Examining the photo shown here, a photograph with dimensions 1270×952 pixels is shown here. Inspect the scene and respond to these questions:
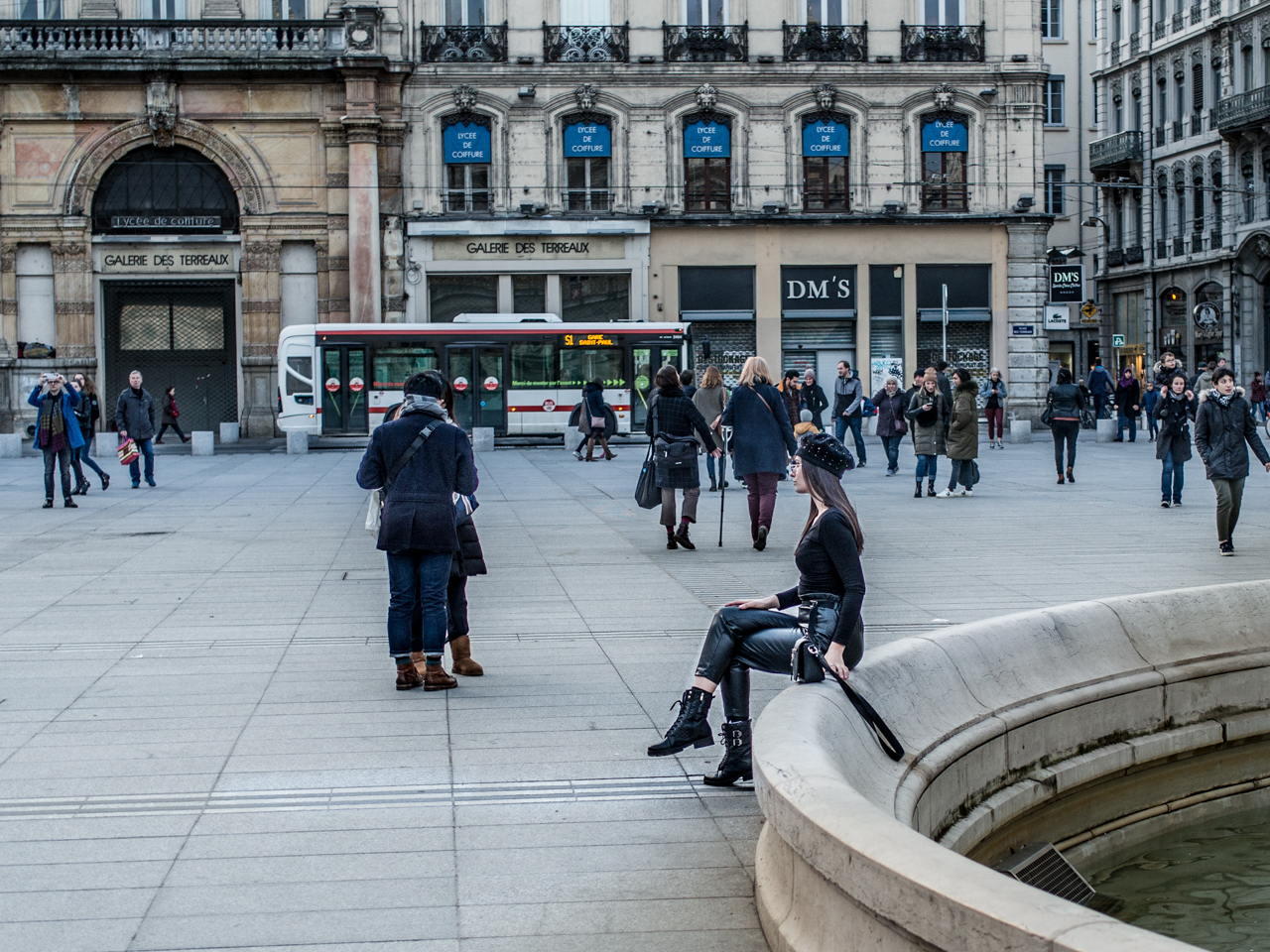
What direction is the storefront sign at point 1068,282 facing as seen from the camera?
toward the camera

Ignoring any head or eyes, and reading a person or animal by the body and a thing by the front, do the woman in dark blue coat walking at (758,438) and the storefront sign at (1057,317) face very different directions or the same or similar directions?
very different directions

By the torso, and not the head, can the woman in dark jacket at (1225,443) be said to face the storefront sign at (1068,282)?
no

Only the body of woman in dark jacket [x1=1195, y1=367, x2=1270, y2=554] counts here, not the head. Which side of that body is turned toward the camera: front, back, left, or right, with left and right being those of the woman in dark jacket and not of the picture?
front

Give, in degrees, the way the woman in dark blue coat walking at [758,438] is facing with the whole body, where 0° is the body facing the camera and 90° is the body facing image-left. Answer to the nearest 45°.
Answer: approximately 180°

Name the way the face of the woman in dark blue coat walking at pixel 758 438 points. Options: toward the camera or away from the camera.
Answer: away from the camera

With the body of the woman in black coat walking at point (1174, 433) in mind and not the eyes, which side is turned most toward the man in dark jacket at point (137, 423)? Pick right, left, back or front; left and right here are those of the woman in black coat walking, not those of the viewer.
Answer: right

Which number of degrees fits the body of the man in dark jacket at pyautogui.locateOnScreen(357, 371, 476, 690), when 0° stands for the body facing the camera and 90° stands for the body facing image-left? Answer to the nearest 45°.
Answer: approximately 180°

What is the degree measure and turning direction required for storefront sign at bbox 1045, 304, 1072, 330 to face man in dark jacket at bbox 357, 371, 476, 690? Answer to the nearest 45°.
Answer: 0° — it already faces them

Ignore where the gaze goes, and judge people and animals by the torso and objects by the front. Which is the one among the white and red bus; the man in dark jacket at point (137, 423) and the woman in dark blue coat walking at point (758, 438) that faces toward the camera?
the man in dark jacket

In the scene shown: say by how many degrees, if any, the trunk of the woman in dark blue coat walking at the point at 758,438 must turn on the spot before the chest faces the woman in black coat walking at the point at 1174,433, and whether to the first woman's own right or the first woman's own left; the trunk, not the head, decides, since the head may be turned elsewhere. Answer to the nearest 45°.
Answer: approximately 45° to the first woman's own right

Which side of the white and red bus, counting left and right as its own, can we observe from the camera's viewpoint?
right

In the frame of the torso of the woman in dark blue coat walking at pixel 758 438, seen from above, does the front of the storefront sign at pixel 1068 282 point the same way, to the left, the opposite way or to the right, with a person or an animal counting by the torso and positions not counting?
the opposite way

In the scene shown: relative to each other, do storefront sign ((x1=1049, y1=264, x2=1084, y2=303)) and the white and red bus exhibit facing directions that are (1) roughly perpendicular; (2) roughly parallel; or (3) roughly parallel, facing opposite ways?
roughly perpendicular

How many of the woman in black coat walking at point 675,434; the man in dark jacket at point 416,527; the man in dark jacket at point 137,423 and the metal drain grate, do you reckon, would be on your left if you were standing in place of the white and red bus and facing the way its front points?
0

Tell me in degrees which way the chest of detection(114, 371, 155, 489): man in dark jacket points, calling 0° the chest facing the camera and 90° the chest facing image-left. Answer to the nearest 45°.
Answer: approximately 0°
